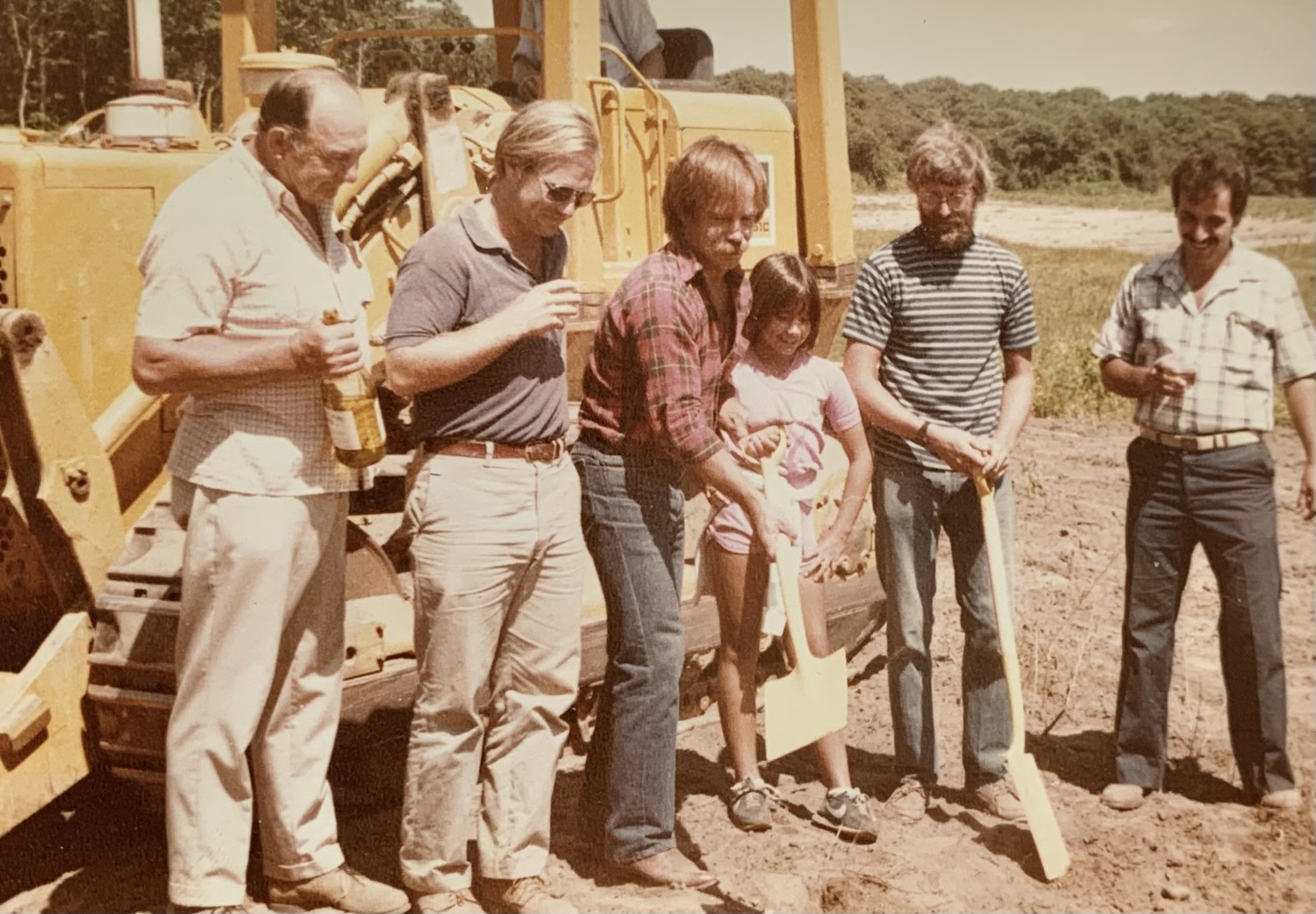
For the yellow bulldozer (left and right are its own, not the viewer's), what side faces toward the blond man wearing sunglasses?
left

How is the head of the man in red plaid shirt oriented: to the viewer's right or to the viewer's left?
to the viewer's right

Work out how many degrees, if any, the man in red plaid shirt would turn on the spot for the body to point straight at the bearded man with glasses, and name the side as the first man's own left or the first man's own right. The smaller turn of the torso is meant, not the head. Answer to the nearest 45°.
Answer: approximately 90° to the first man's own left

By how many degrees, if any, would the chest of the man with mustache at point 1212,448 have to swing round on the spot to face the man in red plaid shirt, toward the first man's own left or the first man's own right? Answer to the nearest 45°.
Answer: approximately 45° to the first man's own right

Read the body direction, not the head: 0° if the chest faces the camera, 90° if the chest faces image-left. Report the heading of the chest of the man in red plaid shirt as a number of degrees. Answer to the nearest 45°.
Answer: approximately 315°

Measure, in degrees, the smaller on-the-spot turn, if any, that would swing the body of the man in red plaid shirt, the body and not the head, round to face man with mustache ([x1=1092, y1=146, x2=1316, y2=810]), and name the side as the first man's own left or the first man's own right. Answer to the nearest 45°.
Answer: approximately 90° to the first man's own left

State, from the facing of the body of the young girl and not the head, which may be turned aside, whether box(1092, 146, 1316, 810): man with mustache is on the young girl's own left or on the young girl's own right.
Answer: on the young girl's own left

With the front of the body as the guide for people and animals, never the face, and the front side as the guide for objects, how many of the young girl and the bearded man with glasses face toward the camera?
2
